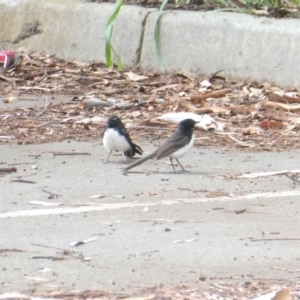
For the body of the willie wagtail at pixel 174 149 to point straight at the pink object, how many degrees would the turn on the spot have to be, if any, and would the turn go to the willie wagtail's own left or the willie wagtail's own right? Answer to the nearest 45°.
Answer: approximately 135° to the willie wagtail's own left

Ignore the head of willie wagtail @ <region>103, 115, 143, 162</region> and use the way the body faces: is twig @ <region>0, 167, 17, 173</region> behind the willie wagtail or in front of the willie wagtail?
in front

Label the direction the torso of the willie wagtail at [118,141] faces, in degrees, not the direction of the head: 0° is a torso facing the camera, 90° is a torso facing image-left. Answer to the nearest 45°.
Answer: approximately 45°

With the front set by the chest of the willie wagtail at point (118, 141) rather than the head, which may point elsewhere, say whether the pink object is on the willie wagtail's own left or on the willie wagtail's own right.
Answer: on the willie wagtail's own right

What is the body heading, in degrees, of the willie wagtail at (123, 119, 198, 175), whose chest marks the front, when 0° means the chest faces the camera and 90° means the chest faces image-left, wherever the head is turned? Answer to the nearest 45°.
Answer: approximately 270°

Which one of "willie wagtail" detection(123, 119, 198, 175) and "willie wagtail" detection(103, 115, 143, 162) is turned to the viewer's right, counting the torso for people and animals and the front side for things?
"willie wagtail" detection(123, 119, 198, 175)

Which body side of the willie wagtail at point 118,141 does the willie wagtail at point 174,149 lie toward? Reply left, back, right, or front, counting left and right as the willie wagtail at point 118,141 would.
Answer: left

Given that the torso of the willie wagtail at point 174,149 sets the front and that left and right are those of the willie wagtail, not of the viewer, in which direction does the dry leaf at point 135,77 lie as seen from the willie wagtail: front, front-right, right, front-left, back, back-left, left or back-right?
left

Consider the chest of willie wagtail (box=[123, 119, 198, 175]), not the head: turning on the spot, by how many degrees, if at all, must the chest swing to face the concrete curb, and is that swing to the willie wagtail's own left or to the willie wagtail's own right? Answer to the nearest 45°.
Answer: approximately 90° to the willie wagtail's own left

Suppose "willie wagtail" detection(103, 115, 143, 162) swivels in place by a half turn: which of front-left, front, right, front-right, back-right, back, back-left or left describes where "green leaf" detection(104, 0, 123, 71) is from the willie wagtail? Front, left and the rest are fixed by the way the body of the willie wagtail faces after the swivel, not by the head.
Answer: front-left

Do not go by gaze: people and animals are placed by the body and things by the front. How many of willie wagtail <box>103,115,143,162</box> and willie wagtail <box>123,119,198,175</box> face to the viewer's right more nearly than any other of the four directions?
1
